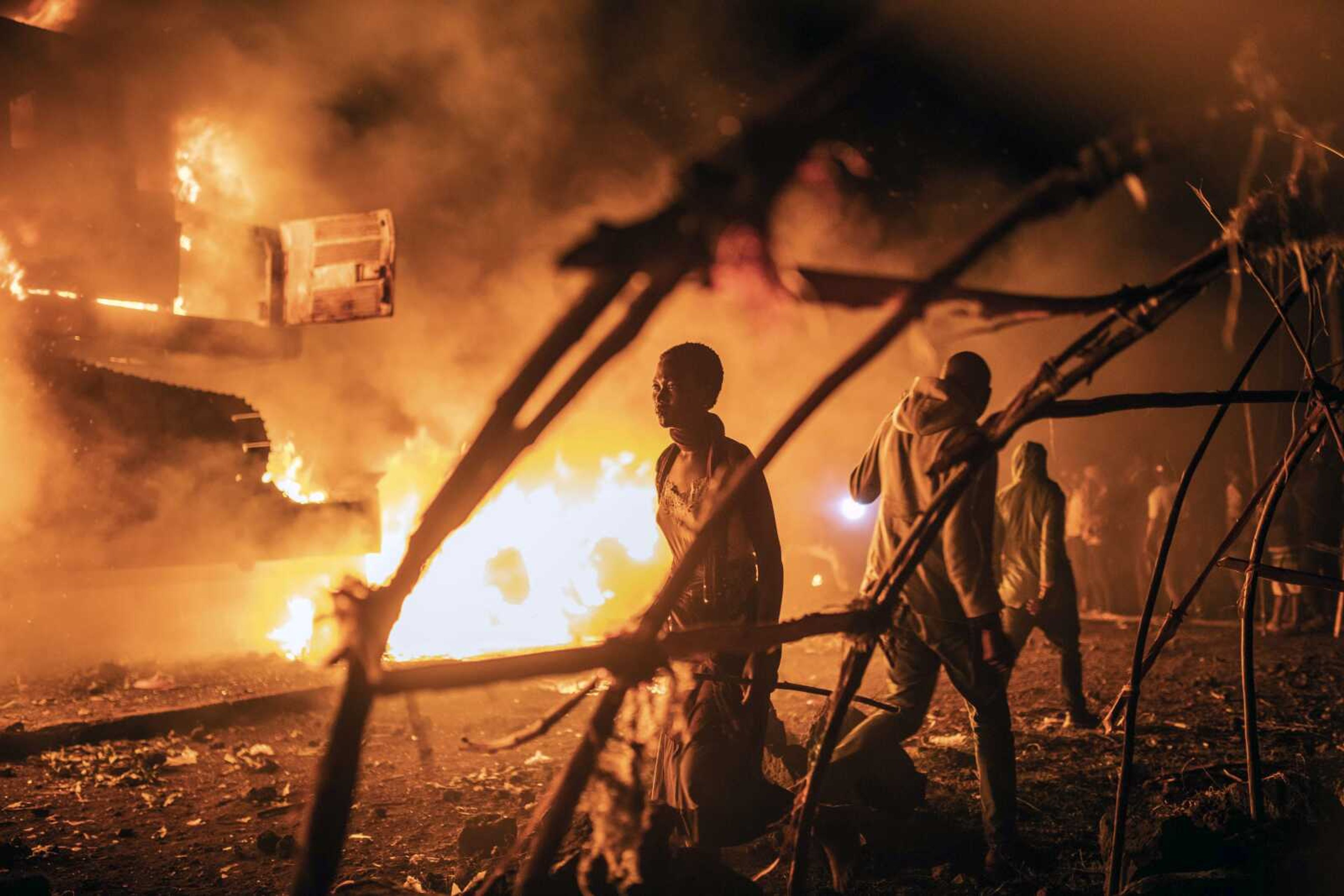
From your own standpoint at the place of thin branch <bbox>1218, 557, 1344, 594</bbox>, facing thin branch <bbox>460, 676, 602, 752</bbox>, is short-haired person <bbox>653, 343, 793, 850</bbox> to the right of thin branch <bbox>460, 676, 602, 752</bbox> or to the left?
right

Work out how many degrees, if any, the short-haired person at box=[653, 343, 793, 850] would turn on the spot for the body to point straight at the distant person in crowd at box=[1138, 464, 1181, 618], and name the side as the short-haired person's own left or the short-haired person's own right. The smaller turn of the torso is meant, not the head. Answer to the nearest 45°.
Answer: approximately 180°

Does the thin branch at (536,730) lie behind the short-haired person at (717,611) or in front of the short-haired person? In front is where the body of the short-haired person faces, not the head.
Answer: in front

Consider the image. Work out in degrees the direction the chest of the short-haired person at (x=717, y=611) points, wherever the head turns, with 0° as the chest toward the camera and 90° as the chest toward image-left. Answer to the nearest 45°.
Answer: approximately 45°

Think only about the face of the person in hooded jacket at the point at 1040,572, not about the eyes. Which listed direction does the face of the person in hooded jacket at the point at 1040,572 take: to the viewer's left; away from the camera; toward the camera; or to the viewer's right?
away from the camera

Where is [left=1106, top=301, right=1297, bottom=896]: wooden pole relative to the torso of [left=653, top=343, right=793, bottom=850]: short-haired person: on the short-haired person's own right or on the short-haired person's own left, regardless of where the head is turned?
on the short-haired person's own left
